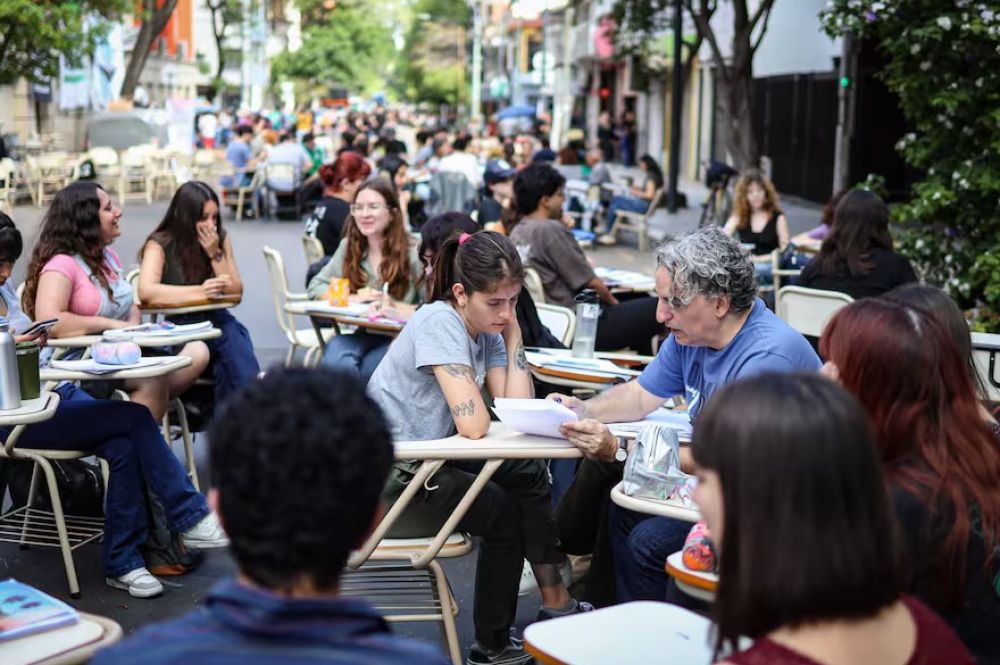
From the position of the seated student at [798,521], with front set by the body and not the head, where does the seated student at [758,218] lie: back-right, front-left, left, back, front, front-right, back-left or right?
front-right

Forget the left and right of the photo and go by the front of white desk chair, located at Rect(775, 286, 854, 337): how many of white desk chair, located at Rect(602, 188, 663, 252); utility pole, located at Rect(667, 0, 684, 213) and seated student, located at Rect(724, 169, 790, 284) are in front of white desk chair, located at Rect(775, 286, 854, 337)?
3

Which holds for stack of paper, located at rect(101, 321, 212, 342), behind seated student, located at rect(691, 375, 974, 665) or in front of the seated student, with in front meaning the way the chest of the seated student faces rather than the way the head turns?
in front

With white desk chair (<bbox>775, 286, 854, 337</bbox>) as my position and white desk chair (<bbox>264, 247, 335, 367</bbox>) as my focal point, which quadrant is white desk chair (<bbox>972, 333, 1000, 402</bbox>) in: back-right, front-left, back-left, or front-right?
back-left

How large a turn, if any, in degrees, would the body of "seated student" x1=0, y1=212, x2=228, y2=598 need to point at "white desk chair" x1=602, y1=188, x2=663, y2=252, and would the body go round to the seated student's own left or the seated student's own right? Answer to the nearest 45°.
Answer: approximately 45° to the seated student's own left

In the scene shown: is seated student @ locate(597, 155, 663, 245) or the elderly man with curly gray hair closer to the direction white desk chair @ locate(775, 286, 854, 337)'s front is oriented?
the seated student

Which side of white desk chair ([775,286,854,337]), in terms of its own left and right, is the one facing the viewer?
back

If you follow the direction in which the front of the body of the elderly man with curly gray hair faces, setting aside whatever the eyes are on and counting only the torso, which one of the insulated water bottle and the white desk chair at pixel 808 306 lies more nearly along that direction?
the insulated water bottle

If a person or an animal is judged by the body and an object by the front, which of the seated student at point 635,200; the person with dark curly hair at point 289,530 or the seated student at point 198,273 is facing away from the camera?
the person with dark curly hair

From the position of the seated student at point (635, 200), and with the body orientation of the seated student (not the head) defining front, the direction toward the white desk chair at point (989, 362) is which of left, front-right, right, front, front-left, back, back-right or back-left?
left

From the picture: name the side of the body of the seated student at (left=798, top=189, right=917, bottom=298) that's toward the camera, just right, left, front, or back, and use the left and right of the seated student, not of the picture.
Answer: back

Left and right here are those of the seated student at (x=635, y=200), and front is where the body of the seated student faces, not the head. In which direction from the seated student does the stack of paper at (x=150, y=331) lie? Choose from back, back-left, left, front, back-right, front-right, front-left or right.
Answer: left

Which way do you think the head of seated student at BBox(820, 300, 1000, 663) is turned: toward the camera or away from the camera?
away from the camera

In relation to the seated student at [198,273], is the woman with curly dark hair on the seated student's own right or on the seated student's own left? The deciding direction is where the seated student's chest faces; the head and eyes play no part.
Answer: on the seated student's own right

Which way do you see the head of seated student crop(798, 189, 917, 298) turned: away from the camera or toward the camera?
away from the camera

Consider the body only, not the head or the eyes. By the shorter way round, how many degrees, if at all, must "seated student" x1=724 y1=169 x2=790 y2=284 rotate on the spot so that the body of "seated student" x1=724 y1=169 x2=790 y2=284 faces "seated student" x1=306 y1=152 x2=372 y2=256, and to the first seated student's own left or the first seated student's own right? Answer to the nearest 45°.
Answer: approximately 45° to the first seated student's own right
